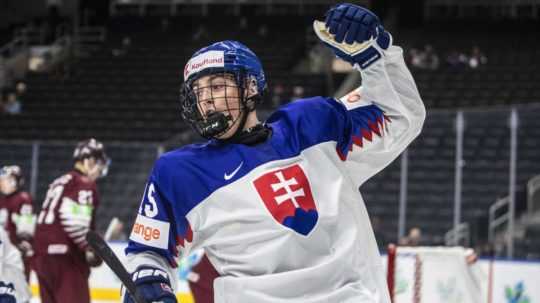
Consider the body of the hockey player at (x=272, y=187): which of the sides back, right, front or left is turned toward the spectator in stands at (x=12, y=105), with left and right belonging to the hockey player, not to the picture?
back

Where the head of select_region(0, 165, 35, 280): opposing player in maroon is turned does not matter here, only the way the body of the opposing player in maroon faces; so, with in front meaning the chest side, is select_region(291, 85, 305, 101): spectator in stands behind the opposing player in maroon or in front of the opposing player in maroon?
behind

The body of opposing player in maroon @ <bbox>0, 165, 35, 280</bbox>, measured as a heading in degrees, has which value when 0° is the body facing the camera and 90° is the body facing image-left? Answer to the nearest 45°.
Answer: approximately 45°

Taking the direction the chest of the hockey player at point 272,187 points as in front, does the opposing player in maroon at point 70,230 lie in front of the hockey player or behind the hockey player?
behind

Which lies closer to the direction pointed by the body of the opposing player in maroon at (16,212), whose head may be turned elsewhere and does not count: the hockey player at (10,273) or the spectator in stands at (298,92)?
the hockey player

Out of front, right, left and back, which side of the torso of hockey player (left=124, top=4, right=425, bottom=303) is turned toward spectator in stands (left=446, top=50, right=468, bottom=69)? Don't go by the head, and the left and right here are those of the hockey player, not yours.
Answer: back

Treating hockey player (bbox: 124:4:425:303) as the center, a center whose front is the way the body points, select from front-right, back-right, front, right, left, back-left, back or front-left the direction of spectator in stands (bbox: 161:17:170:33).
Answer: back

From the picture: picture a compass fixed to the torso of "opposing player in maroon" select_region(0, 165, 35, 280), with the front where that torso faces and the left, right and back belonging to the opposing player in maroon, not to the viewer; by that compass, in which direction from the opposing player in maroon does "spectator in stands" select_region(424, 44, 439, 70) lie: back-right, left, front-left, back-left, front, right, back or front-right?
back

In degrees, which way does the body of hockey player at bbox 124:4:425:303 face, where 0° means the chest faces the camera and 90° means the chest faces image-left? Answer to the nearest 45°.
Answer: approximately 0°
